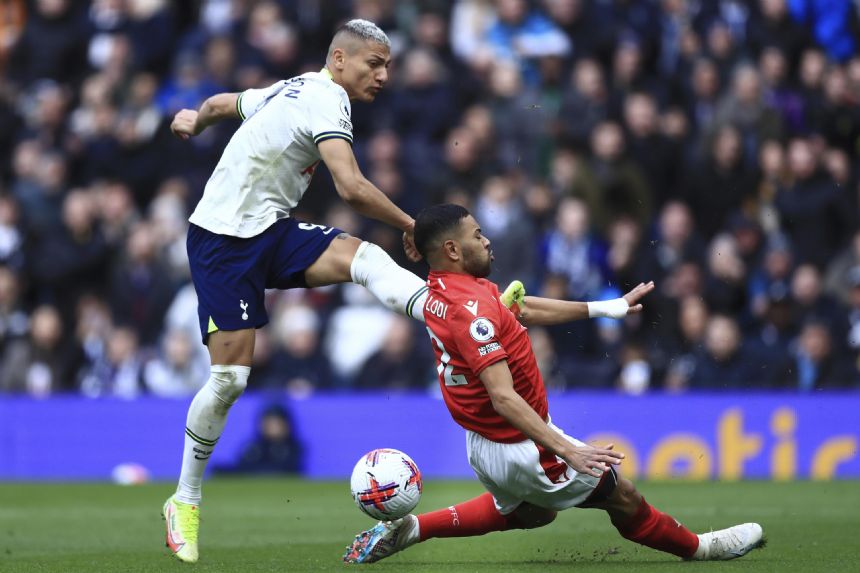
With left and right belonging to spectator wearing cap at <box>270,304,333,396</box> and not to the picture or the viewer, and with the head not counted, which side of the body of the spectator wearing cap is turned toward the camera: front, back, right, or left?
front

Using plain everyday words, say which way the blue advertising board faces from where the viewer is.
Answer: facing the viewer

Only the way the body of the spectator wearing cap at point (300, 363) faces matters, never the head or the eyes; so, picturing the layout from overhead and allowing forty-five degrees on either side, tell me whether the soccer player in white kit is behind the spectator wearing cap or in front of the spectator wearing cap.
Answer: in front

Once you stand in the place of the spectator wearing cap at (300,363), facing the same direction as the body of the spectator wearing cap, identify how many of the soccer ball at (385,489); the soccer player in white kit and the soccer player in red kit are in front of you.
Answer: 3

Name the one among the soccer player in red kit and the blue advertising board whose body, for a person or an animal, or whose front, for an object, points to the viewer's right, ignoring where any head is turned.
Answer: the soccer player in red kit

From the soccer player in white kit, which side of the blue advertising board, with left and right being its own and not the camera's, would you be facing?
front

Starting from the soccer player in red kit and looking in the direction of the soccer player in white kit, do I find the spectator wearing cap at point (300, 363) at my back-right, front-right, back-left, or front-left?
front-right

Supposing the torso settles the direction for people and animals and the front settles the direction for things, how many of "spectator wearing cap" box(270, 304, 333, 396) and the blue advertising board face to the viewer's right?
0

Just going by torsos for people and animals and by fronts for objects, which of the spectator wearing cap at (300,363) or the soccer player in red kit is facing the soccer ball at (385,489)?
the spectator wearing cap

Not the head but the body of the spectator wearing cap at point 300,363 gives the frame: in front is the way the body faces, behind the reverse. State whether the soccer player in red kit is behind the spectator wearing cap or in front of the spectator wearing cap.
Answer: in front

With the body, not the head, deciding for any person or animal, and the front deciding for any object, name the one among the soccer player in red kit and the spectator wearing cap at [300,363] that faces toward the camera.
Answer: the spectator wearing cap

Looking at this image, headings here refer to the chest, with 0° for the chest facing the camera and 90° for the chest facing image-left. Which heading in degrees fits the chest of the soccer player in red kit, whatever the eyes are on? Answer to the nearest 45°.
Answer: approximately 270°

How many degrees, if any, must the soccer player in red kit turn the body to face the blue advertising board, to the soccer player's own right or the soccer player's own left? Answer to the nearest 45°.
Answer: approximately 90° to the soccer player's own left
